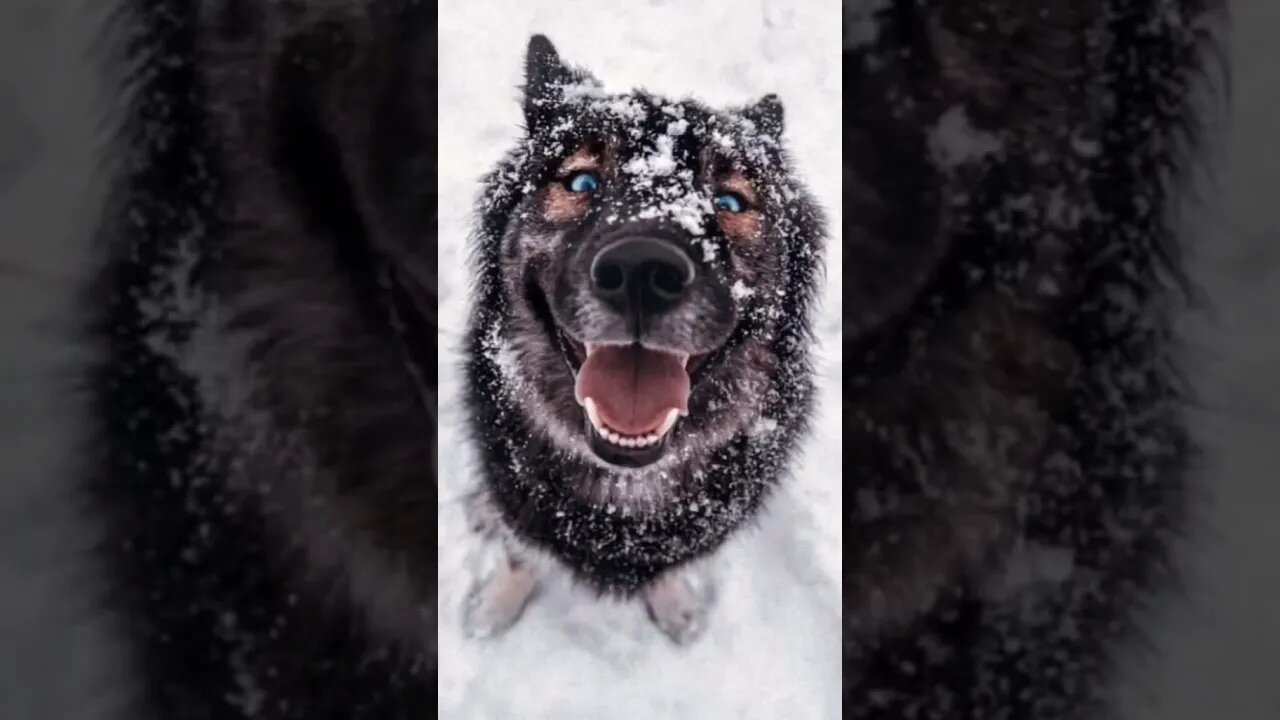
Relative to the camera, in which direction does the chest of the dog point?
toward the camera
